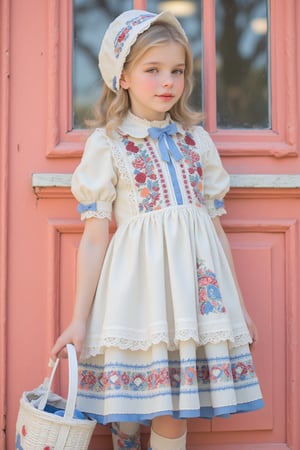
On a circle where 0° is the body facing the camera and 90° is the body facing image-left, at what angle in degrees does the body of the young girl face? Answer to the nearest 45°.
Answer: approximately 315°

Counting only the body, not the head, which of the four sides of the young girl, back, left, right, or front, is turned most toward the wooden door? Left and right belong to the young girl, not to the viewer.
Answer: back
